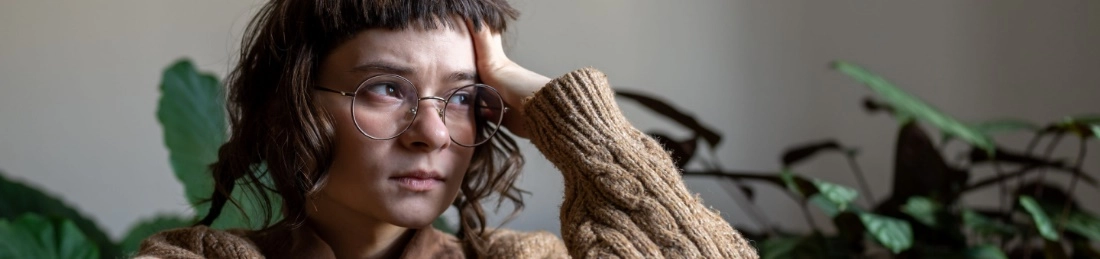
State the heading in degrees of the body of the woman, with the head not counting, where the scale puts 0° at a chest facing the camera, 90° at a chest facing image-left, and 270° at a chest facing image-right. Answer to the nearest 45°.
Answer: approximately 315°
